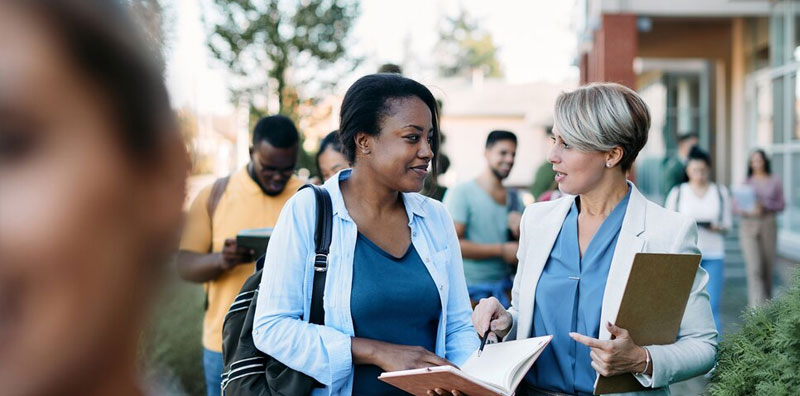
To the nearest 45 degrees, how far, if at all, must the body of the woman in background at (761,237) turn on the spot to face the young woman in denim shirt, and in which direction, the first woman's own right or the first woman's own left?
0° — they already face them

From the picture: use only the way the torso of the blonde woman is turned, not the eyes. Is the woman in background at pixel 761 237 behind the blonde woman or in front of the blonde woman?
behind

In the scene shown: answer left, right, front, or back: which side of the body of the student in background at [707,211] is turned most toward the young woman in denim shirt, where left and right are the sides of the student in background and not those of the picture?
front

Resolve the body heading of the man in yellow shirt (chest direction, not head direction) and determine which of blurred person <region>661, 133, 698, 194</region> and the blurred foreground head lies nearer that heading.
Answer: the blurred foreground head

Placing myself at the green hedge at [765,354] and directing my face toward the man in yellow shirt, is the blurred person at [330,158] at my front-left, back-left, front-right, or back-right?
front-right

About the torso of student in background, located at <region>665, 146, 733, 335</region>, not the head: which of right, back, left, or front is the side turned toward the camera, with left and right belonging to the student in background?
front

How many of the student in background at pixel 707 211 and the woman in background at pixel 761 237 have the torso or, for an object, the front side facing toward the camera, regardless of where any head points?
2

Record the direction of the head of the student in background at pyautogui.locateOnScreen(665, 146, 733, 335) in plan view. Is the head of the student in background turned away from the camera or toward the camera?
toward the camera

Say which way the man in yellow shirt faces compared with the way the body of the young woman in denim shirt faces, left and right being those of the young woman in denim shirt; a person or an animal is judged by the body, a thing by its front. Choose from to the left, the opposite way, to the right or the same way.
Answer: the same way

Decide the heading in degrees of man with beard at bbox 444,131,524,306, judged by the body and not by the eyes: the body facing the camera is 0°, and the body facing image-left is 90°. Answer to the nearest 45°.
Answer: approximately 315°

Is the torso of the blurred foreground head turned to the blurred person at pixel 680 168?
no

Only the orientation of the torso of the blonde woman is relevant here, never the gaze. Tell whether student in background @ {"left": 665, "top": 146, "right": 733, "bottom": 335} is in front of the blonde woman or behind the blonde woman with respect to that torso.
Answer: behind

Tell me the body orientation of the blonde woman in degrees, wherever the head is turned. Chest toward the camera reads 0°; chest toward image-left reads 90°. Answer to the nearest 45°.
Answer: approximately 45°
